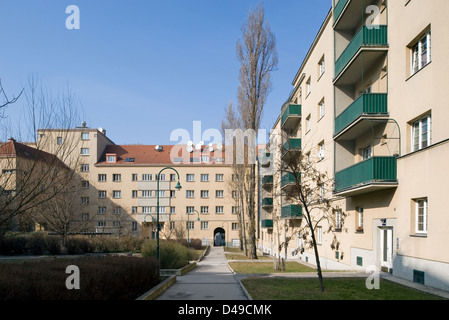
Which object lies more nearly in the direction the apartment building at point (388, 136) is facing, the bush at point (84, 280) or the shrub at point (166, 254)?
the bush

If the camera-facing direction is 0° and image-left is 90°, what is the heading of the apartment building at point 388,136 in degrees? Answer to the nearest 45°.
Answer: approximately 45°
